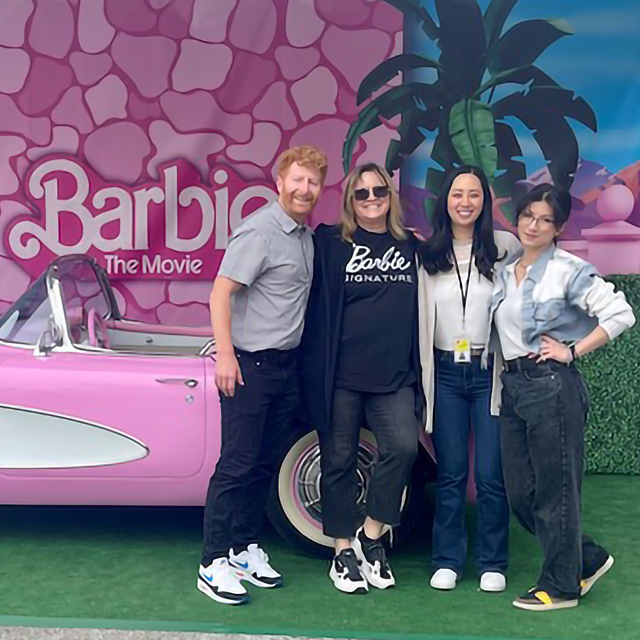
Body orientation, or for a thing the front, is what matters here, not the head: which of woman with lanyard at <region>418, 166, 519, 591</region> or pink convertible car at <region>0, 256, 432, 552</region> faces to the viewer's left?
the pink convertible car

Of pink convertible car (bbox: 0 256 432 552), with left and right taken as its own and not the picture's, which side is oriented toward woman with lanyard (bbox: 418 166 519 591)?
back

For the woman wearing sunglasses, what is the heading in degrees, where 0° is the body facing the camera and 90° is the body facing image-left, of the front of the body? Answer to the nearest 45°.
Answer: approximately 0°

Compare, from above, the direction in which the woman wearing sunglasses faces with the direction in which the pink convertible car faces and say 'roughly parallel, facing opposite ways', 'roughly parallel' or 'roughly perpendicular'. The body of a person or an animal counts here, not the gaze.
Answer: roughly perpendicular

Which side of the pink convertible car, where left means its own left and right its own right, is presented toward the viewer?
left

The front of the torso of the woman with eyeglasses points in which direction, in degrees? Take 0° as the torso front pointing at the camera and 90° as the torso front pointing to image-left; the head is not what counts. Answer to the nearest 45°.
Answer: approximately 45°

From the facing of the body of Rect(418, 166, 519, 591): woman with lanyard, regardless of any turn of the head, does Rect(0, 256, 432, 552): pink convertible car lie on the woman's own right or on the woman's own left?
on the woman's own right

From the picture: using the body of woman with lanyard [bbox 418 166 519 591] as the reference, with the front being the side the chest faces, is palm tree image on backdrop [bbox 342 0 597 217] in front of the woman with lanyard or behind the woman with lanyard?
behind

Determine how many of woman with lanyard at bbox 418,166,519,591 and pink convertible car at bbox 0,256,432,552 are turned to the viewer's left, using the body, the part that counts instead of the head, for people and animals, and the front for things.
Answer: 1
